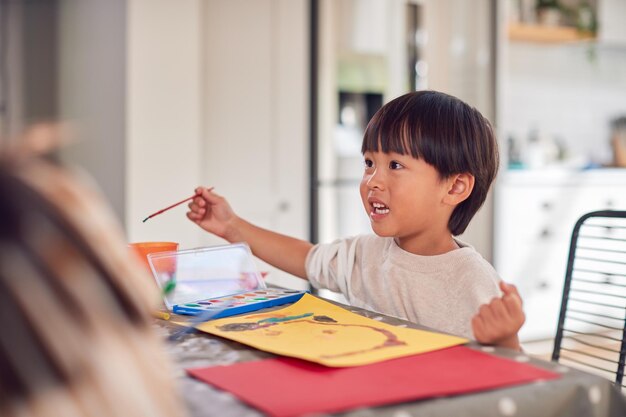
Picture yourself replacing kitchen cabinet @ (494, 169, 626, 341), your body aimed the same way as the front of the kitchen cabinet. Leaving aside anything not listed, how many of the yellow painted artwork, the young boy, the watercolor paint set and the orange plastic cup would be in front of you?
4

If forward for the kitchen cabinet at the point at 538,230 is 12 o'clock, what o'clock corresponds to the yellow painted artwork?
The yellow painted artwork is roughly at 12 o'clock from the kitchen cabinet.

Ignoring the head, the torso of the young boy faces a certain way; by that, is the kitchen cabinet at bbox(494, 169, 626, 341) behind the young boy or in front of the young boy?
behind

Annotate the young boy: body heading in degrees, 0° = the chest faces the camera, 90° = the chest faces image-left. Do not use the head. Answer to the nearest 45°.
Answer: approximately 45°

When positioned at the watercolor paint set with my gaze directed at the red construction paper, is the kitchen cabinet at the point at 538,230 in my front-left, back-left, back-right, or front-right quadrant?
back-left

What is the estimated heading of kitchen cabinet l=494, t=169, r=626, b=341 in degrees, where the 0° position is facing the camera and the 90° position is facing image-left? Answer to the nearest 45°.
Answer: approximately 0°
